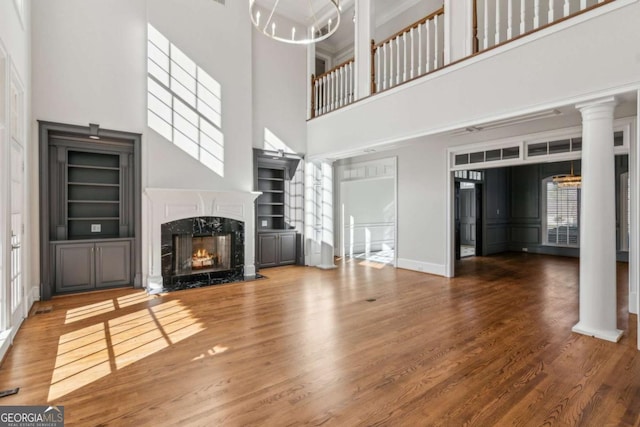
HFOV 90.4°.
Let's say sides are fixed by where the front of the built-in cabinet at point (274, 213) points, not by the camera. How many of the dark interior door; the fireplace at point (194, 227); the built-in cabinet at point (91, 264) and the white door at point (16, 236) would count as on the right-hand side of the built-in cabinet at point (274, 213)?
3

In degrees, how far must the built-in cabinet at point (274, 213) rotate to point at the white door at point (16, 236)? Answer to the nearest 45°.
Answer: approximately 90° to its right

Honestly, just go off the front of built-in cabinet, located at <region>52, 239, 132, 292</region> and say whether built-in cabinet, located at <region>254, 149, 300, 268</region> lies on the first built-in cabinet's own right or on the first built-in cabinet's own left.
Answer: on the first built-in cabinet's own left

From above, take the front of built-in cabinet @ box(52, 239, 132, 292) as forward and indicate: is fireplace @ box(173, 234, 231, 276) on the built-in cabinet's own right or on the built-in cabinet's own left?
on the built-in cabinet's own left

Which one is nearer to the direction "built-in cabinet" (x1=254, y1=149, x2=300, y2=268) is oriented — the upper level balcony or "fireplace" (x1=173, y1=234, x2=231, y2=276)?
the upper level balcony

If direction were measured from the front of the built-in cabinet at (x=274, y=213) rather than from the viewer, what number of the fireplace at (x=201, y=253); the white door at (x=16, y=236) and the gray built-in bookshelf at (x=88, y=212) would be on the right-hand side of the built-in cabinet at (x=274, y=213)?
3

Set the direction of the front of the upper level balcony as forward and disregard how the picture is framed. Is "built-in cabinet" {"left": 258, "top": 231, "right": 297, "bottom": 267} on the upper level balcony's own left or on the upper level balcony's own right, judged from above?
on the upper level balcony's own right

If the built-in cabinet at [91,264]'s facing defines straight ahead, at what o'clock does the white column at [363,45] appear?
The white column is roughly at 10 o'clock from the built-in cabinet.

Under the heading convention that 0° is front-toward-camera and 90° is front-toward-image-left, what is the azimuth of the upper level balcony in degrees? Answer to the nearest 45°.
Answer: approximately 45°

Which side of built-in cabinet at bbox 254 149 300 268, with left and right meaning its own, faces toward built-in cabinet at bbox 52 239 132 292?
right
